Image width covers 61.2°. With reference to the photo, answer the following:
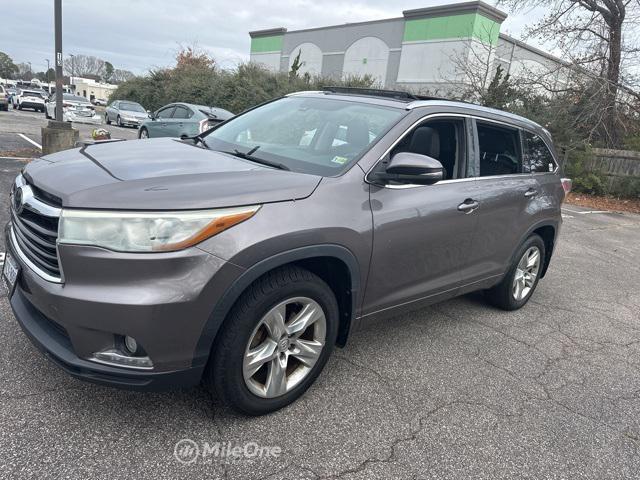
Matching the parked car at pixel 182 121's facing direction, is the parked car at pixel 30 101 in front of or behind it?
in front

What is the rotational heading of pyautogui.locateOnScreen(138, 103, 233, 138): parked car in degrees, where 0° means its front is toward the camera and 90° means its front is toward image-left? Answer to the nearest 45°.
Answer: approximately 135°

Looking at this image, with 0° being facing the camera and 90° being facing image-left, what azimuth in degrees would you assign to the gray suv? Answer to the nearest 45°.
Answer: approximately 45°

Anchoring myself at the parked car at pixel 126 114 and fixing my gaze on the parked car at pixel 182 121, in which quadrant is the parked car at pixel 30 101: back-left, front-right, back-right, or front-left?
back-right

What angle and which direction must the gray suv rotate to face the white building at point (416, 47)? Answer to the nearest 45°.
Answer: approximately 135° to its right

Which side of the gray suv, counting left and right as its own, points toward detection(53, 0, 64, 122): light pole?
right

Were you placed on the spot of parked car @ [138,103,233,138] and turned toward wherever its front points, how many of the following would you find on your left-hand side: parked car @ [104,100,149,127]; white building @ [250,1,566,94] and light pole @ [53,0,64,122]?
1

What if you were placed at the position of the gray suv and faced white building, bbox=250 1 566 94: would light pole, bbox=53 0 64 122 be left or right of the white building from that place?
left

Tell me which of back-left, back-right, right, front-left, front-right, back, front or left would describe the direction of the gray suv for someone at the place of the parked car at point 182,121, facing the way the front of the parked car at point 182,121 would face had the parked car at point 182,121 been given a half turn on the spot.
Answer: front-right

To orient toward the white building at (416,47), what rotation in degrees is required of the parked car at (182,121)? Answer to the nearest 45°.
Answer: approximately 90° to its right

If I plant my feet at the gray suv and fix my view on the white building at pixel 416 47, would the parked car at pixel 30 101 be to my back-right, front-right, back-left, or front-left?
front-left

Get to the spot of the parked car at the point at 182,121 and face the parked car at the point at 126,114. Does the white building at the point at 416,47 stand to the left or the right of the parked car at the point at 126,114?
right
